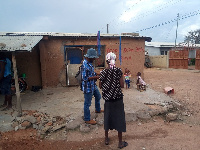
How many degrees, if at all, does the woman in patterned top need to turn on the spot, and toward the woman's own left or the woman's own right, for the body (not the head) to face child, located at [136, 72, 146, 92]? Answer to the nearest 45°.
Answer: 0° — they already face them

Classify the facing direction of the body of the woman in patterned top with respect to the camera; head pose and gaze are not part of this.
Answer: away from the camera

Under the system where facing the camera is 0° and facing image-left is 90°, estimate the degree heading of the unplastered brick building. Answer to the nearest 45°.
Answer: approximately 0°

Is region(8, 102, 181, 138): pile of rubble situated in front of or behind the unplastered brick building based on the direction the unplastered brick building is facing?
in front

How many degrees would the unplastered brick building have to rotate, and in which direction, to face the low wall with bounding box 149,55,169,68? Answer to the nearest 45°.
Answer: approximately 135° to its left

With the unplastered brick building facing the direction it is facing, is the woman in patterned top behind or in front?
in front

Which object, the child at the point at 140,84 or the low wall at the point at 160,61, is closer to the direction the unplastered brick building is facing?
the child

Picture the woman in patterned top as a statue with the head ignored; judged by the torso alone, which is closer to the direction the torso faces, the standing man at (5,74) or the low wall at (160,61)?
the low wall

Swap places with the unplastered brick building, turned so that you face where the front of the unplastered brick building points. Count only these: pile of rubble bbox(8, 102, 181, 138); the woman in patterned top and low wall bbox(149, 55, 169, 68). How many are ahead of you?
2

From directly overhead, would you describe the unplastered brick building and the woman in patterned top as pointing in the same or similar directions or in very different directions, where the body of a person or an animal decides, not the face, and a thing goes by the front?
very different directions

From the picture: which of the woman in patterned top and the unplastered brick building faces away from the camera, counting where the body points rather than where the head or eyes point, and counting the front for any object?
the woman in patterned top

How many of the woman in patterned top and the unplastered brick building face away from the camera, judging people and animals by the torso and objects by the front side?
1

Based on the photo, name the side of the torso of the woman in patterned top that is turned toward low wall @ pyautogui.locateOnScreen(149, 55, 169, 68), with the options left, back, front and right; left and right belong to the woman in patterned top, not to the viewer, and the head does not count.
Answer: front
